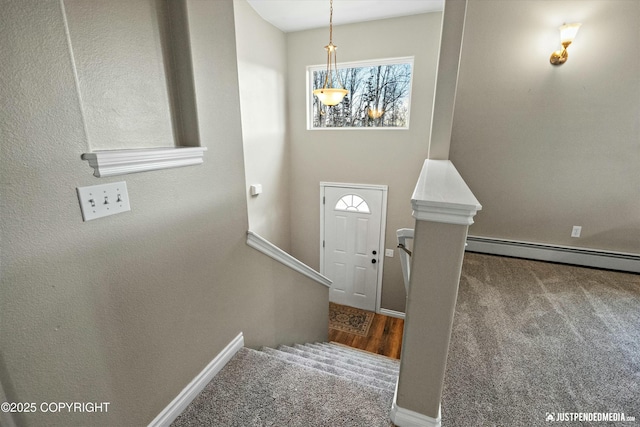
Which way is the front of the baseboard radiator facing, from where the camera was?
facing the viewer and to the left of the viewer

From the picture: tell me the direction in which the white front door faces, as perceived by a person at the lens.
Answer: facing the viewer

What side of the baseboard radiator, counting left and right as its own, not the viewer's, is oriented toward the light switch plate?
front

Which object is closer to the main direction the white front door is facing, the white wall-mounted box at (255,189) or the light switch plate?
the light switch plate

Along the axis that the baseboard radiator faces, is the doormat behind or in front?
in front

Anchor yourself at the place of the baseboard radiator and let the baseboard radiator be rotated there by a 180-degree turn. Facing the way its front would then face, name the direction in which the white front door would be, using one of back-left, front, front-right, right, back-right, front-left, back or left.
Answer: back-left

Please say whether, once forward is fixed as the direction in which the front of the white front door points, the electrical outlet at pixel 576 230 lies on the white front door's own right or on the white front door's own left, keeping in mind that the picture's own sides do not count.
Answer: on the white front door's own left
